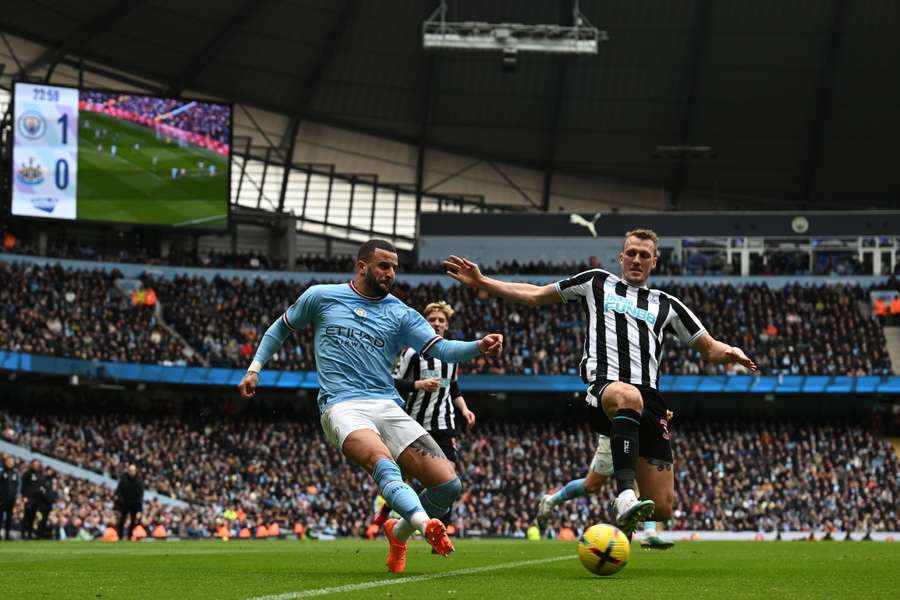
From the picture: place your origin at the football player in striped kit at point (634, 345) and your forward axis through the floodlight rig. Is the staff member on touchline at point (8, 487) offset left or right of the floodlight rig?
left

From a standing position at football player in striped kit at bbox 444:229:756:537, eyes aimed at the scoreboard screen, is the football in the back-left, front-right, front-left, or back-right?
back-left

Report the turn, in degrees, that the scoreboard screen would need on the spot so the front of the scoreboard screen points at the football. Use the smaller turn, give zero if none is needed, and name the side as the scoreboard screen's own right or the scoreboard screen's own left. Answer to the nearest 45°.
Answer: approximately 45° to the scoreboard screen's own right

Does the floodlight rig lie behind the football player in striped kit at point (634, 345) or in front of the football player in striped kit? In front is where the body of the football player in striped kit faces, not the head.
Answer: behind

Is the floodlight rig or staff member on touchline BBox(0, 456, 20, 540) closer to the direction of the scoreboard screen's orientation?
the floodlight rig

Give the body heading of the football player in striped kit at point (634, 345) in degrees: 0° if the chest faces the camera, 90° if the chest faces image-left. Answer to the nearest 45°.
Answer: approximately 0°

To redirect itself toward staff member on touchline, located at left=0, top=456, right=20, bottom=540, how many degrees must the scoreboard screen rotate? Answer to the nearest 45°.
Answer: approximately 45° to its right

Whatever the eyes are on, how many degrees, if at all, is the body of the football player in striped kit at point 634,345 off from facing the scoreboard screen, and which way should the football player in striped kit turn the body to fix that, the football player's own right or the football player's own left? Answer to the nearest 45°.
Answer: approximately 135° to the football player's own right

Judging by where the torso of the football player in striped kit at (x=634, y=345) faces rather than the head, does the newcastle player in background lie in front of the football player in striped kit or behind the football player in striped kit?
behind
